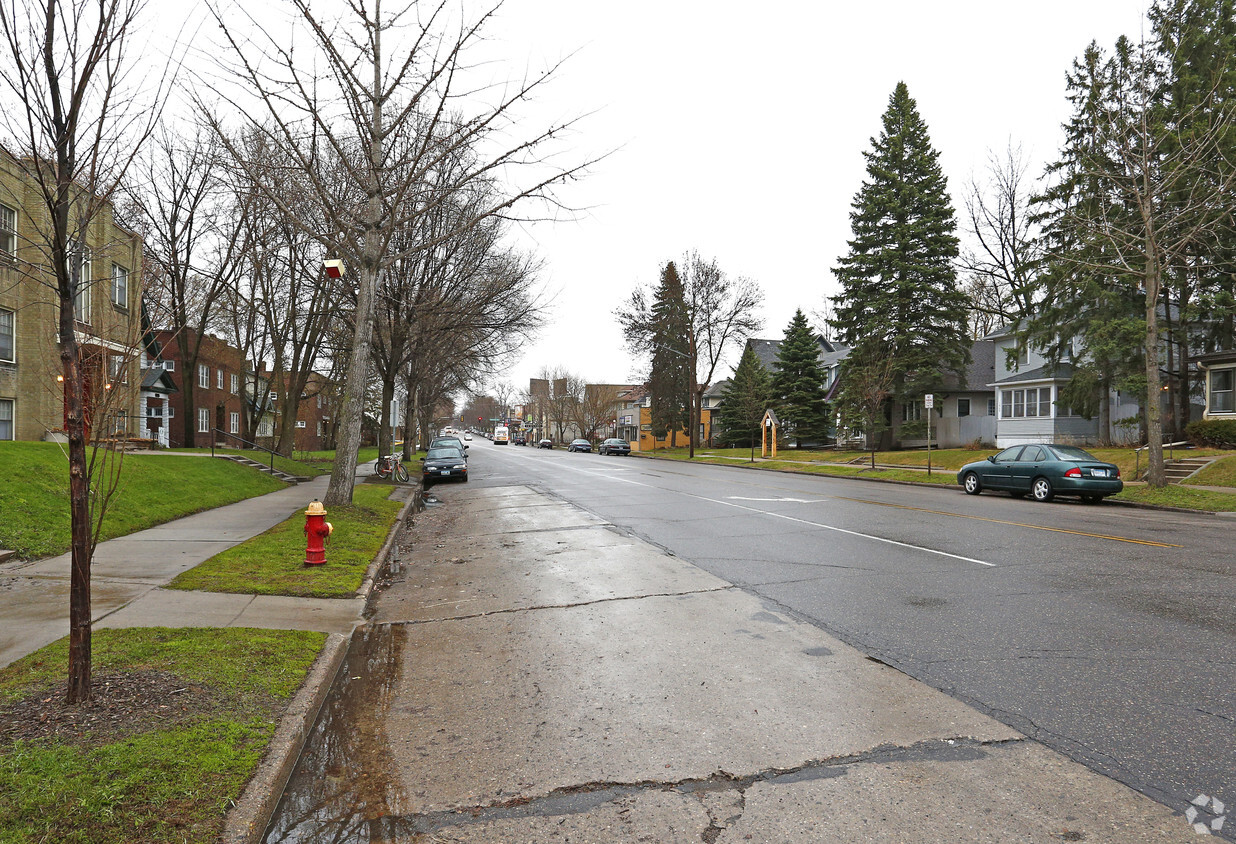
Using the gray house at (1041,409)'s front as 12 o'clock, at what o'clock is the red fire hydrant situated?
The red fire hydrant is roughly at 11 o'clock from the gray house.

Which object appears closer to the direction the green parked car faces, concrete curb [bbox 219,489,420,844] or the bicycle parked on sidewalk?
the bicycle parked on sidewalk

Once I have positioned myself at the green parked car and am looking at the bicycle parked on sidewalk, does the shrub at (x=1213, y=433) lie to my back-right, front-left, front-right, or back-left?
back-right

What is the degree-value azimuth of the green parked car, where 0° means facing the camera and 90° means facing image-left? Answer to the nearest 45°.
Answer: approximately 135°

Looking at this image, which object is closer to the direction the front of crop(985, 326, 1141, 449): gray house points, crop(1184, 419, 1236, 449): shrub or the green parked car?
the green parked car

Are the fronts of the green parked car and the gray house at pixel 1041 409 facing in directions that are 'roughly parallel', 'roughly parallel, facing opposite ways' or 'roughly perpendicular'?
roughly perpendicular

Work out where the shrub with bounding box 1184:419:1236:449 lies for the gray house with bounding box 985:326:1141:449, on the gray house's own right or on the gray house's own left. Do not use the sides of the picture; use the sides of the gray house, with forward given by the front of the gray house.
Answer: on the gray house's own left

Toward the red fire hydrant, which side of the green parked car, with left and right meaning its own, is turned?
left

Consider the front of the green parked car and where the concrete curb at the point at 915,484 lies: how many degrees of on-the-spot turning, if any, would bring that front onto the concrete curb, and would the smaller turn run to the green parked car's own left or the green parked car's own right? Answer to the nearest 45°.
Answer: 0° — it already faces it

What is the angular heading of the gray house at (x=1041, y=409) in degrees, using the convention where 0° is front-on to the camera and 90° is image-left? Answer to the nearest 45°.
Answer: approximately 45°
